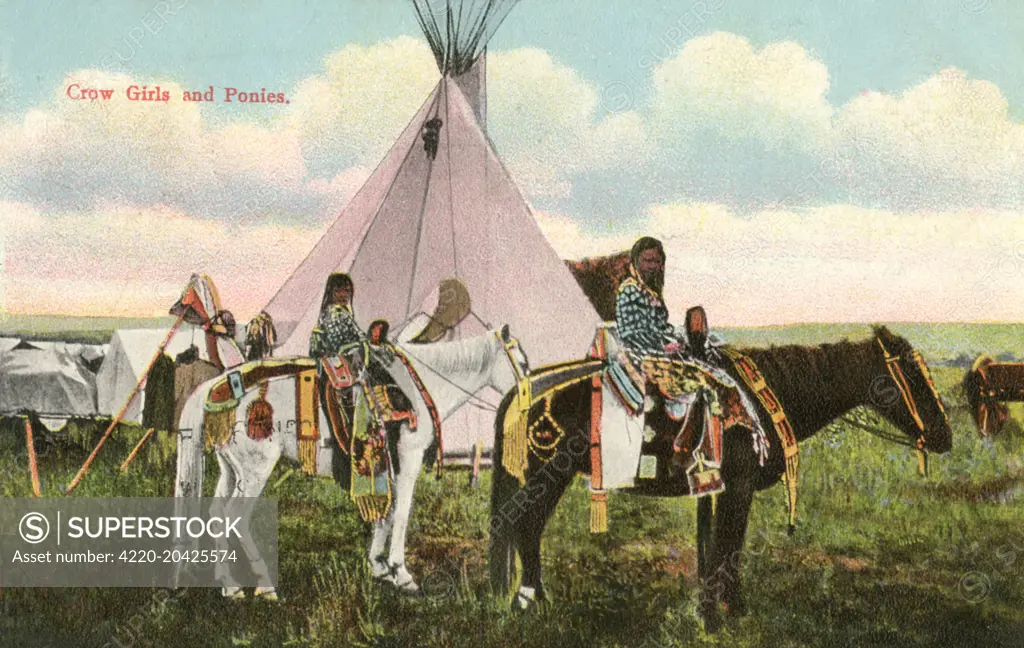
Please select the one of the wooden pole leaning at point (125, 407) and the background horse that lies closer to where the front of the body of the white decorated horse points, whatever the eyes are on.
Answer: the background horse

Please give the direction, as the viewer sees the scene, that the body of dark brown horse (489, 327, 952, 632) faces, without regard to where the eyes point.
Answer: to the viewer's right

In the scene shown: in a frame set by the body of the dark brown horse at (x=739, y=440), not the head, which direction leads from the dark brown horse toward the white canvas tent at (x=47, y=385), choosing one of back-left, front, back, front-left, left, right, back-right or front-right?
back

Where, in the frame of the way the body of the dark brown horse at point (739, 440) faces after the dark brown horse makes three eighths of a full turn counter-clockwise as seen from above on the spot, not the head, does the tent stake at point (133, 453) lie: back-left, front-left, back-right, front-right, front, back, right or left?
front-left

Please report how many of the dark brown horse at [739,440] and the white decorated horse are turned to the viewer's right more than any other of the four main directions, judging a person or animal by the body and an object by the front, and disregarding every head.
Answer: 2

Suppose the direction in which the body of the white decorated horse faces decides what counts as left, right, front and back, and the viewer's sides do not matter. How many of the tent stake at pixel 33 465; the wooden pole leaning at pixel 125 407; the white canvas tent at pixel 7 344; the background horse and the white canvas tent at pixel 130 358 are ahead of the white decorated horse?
1

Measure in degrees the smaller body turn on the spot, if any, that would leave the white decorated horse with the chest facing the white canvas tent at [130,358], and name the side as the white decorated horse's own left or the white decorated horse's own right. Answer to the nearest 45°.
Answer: approximately 135° to the white decorated horse's own left

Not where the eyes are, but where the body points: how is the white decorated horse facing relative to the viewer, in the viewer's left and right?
facing to the right of the viewer

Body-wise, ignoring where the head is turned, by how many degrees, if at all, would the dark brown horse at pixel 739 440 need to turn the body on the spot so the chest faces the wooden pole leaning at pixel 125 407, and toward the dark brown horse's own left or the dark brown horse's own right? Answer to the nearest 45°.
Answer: approximately 180°

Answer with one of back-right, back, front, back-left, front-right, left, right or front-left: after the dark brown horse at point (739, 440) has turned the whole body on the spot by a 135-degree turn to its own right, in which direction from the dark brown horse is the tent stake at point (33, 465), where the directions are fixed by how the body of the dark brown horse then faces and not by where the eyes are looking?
front-right

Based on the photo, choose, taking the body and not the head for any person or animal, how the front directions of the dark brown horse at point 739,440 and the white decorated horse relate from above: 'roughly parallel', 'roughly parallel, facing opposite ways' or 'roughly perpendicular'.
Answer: roughly parallel

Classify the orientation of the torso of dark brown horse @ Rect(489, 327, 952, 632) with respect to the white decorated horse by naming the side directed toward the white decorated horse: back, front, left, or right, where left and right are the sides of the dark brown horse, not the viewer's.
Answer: back
